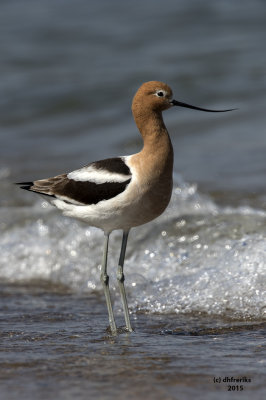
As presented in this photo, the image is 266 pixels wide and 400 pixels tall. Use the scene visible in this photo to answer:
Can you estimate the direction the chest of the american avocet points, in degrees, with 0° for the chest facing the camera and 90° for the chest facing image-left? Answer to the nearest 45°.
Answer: approximately 270°
